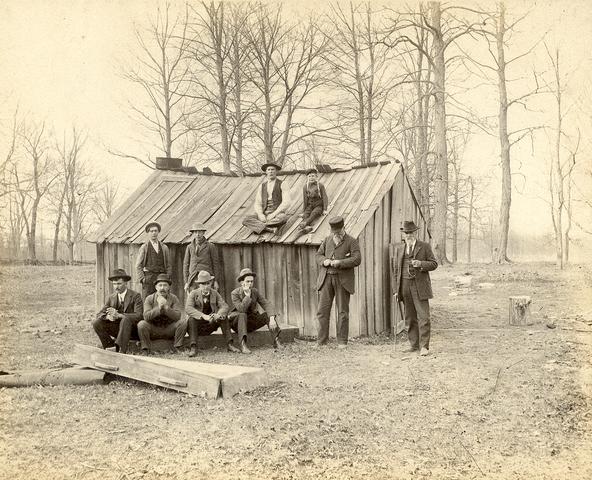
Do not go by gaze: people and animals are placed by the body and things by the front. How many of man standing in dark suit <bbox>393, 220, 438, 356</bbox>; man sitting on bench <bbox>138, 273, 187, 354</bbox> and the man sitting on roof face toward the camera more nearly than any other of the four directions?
3

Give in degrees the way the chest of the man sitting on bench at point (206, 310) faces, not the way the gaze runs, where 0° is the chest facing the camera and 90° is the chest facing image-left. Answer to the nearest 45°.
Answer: approximately 0°

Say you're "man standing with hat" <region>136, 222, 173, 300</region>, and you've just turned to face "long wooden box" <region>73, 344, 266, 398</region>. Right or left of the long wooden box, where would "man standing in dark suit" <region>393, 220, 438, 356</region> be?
left

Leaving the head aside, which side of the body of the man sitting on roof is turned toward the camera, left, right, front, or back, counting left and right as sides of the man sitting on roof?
front

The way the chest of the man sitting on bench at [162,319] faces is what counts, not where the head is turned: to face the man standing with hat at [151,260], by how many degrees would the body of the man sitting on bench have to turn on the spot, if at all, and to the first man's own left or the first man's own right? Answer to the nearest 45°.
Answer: approximately 180°

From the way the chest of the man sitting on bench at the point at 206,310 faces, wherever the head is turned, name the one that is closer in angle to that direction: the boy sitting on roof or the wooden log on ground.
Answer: the wooden log on ground

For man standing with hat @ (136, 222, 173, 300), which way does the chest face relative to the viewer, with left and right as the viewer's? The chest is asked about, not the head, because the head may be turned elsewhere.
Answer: facing the viewer

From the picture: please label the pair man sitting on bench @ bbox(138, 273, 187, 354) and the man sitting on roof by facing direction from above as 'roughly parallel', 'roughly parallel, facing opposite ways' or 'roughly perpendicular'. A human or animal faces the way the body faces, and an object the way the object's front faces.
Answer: roughly parallel

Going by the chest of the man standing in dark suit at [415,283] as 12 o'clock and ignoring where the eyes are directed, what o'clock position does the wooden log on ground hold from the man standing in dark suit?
The wooden log on ground is roughly at 2 o'clock from the man standing in dark suit.

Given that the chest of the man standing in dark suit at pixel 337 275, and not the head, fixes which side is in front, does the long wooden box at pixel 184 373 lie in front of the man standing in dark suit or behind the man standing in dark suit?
in front

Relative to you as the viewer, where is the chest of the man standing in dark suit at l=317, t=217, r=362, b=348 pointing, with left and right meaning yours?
facing the viewer and to the left of the viewer

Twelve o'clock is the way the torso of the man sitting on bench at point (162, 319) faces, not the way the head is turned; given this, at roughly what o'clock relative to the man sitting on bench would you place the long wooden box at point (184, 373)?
The long wooden box is roughly at 12 o'clock from the man sitting on bench.

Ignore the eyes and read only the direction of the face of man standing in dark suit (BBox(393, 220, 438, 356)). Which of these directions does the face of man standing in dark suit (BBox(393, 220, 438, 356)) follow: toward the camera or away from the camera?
toward the camera

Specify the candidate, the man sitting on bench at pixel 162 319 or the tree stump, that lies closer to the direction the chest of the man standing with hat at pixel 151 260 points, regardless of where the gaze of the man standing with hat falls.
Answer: the man sitting on bench

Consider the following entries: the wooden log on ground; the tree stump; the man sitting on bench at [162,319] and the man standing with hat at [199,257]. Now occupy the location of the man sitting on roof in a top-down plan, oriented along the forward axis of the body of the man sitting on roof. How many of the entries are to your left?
1

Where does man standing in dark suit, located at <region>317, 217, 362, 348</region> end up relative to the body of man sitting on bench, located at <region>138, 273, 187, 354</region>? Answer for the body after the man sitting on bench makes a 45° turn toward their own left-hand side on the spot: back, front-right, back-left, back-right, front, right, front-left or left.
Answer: front-left

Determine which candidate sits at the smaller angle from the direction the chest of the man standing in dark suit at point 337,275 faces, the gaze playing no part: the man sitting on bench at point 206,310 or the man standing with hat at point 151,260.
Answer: the man sitting on bench
